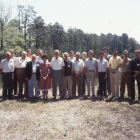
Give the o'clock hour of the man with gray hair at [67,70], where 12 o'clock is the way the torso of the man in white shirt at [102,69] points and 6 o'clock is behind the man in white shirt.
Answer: The man with gray hair is roughly at 3 o'clock from the man in white shirt.

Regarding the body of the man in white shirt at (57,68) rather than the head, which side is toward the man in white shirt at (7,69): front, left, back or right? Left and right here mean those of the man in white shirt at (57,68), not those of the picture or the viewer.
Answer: right

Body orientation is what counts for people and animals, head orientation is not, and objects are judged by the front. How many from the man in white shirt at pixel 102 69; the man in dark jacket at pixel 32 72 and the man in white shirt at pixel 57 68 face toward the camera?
3

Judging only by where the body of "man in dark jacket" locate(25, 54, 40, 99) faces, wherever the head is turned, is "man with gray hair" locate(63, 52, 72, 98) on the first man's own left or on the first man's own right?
on the first man's own left

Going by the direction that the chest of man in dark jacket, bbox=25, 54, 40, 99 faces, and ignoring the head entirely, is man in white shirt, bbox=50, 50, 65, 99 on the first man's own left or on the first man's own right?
on the first man's own left

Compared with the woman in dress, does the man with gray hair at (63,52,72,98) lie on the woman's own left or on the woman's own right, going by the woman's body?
on the woman's own left

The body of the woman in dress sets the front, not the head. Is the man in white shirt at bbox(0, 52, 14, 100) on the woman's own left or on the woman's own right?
on the woman's own right

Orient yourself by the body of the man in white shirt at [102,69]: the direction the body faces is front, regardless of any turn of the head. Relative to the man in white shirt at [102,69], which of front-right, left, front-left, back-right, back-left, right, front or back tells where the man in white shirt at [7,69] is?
right

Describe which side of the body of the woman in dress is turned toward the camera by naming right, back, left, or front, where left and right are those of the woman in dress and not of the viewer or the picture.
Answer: front

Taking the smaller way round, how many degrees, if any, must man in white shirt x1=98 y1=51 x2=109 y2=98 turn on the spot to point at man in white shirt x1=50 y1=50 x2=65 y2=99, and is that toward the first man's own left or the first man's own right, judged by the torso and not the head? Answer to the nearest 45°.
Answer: approximately 90° to the first man's own right

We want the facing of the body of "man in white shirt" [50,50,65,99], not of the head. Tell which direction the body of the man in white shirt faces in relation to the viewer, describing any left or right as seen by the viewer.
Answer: facing the viewer
